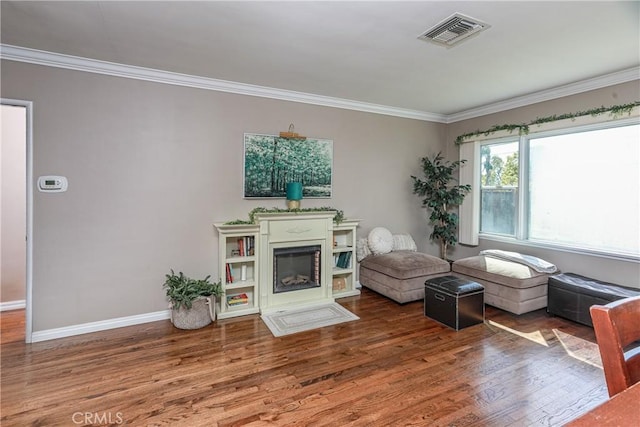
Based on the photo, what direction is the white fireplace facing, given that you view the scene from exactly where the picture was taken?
facing the viewer and to the right of the viewer

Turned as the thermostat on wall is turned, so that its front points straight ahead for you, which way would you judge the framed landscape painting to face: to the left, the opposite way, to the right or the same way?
the same way

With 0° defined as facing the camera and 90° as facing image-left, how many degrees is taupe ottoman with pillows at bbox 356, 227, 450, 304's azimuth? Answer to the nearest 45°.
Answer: approximately 315°

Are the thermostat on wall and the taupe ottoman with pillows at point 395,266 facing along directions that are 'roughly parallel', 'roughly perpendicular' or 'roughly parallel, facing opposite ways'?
roughly parallel

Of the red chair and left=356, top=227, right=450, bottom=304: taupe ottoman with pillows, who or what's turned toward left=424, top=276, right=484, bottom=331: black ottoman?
the taupe ottoman with pillows

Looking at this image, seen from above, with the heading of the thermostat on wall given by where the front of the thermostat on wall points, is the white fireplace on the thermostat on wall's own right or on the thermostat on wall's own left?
on the thermostat on wall's own left

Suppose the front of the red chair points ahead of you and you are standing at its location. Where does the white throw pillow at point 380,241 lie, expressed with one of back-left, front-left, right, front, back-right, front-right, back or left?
back

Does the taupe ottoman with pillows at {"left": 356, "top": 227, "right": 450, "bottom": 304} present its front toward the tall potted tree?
no

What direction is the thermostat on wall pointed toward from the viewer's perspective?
toward the camera

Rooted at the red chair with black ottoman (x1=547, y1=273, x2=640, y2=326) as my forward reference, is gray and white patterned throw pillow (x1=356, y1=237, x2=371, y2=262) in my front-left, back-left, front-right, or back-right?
front-left

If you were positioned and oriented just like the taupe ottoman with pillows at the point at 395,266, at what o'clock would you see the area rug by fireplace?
The area rug by fireplace is roughly at 3 o'clock from the taupe ottoman with pillows.

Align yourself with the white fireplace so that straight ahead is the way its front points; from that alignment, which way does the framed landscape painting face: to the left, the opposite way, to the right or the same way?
the same way

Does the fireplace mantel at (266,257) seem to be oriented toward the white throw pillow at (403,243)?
no

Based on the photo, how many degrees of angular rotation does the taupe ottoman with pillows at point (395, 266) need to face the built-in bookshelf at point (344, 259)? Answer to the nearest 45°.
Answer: approximately 135° to its right

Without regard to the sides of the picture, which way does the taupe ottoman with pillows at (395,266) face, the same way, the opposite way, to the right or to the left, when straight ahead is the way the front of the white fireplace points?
the same way

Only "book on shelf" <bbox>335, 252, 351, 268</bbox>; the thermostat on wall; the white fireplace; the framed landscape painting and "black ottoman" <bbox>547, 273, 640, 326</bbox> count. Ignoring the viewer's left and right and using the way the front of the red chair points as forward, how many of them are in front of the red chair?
0

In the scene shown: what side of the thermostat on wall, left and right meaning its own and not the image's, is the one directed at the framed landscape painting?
left
